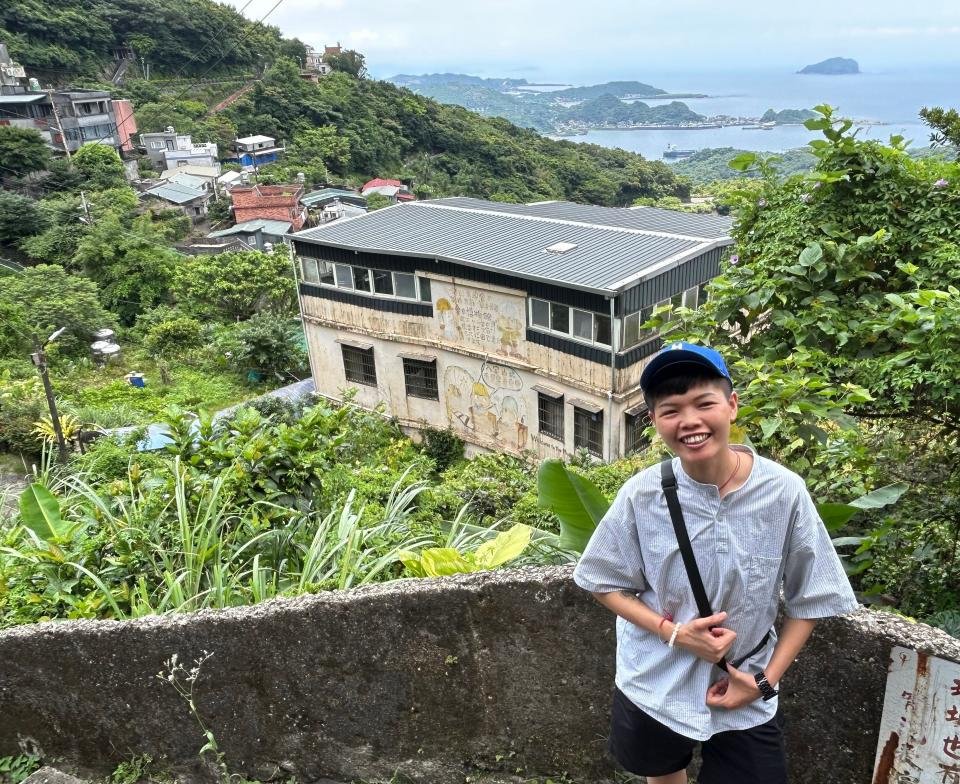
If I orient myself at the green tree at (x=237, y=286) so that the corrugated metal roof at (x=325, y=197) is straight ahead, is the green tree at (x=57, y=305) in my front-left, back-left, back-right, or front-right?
back-left

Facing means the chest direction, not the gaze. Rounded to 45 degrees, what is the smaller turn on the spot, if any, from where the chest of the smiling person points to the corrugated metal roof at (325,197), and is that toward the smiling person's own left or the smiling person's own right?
approximately 135° to the smiling person's own right

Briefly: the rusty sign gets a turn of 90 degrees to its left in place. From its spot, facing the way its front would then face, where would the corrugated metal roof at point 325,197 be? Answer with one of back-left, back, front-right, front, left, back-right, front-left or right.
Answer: back-left

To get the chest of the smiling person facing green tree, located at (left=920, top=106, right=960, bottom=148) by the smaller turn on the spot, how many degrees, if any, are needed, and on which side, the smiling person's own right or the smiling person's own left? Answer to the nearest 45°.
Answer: approximately 180°

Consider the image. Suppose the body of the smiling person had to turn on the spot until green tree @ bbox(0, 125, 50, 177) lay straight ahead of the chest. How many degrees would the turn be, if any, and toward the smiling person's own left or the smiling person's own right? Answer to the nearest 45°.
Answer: approximately 135° to the smiling person's own right

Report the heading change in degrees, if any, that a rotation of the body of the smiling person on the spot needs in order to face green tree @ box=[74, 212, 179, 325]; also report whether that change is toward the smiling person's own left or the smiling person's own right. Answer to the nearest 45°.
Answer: approximately 135° to the smiling person's own right

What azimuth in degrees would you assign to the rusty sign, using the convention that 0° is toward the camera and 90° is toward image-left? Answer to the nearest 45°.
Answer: approximately 0°

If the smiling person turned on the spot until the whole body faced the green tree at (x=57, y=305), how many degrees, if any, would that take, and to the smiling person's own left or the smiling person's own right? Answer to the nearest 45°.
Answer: approximately 135° to the smiling person's own right

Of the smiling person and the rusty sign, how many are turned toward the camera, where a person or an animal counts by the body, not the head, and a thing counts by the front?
2

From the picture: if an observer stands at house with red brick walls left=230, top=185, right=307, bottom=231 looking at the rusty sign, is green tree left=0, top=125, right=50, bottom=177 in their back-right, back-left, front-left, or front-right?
back-right
